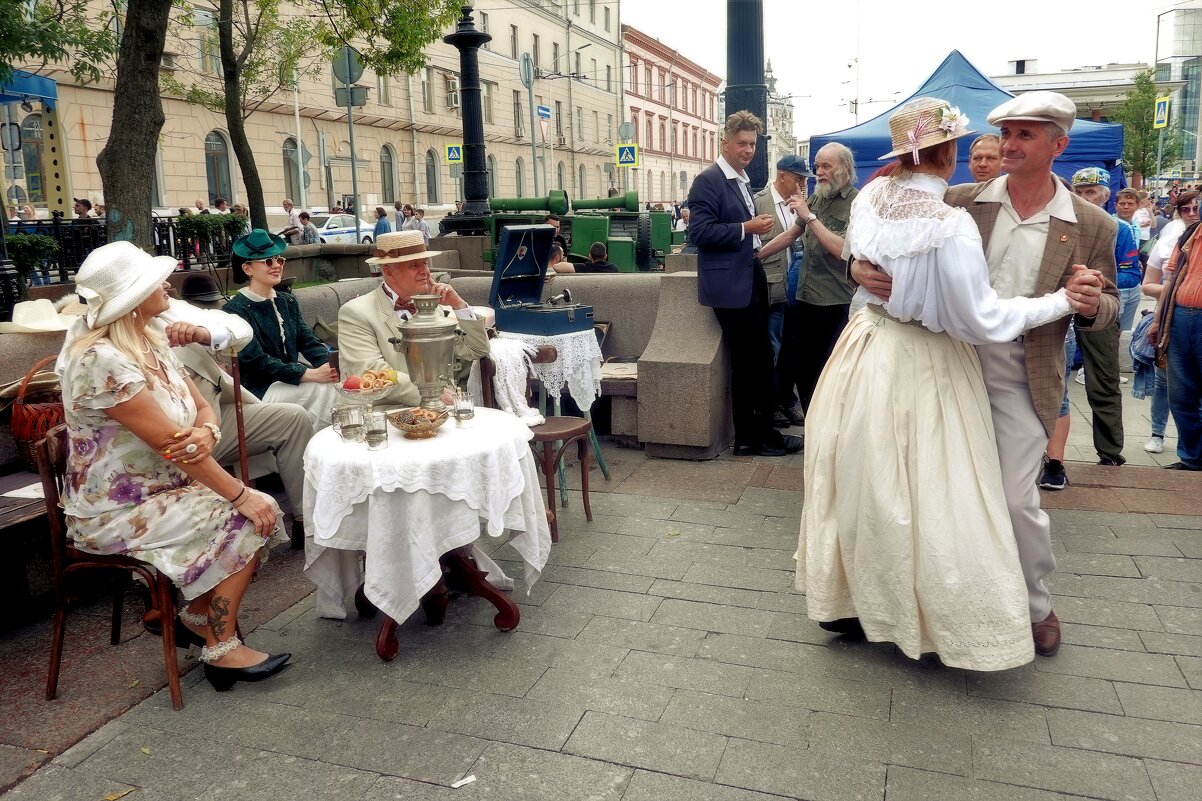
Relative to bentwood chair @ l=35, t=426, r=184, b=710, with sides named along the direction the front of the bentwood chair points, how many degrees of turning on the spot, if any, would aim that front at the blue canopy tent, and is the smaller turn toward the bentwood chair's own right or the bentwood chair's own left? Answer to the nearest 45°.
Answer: approximately 45° to the bentwood chair's own left

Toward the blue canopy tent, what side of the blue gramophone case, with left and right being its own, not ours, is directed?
left

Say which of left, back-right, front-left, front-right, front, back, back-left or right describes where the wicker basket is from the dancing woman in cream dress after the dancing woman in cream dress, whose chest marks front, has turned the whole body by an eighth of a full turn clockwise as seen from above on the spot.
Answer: back

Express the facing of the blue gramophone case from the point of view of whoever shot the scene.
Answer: facing the viewer and to the right of the viewer

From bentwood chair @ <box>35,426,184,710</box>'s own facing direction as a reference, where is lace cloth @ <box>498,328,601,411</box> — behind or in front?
in front

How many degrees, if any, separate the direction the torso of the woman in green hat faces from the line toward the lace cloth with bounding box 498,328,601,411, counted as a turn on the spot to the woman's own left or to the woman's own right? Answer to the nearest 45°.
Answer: approximately 45° to the woman's own left

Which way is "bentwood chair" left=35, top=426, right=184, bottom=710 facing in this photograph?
to the viewer's right

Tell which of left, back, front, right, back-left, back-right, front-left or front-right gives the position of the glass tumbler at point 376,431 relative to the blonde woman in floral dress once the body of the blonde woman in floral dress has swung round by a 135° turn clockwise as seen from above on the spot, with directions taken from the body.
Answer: back-left

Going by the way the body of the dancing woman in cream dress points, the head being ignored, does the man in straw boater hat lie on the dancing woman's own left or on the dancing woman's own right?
on the dancing woman's own left

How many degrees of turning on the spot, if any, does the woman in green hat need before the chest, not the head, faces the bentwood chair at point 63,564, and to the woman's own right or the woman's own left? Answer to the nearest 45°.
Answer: approximately 45° to the woman's own right

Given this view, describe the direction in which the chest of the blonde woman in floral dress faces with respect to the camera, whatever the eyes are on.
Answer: to the viewer's right

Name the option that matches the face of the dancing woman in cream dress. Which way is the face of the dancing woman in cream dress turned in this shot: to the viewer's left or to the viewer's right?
to the viewer's right

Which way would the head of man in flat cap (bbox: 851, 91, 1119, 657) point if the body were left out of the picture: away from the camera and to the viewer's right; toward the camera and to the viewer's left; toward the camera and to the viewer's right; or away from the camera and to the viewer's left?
toward the camera and to the viewer's left

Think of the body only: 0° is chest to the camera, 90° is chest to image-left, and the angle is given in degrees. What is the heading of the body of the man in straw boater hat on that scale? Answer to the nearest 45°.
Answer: approximately 315°
